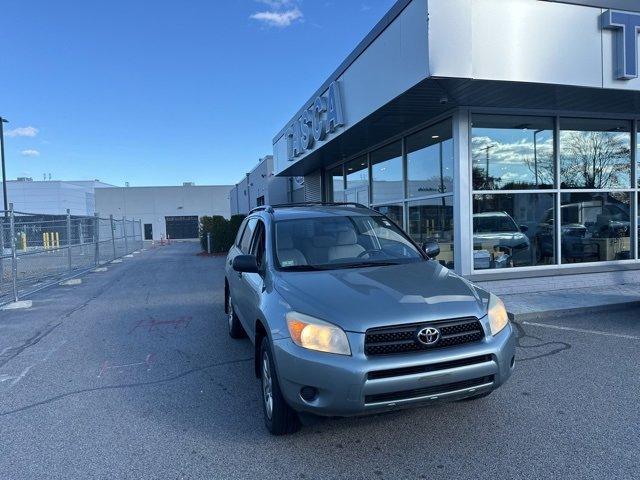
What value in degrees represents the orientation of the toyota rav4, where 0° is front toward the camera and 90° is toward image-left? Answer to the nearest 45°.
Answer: approximately 315°

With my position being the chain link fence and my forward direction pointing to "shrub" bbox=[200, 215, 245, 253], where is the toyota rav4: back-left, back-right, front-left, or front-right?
back-right

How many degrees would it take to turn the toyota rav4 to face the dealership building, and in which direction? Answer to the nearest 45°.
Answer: approximately 90° to its left

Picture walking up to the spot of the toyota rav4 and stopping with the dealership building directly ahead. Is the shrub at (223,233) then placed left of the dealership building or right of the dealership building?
left
